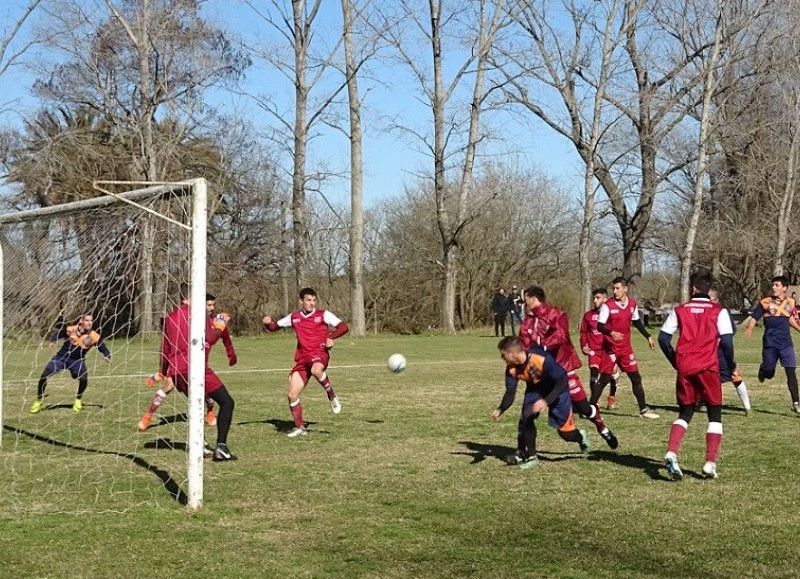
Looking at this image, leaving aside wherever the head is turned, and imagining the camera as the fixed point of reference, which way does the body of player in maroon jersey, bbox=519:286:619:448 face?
to the viewer's left

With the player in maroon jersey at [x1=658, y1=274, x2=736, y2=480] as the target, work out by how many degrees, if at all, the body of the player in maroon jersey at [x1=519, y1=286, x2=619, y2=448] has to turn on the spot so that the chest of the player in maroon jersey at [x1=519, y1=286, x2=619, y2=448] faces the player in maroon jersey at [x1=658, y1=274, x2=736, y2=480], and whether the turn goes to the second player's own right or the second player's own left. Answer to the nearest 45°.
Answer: approximately 135° to the second player's own left

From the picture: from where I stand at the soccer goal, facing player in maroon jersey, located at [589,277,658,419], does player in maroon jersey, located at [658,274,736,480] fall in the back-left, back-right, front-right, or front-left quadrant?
front-right

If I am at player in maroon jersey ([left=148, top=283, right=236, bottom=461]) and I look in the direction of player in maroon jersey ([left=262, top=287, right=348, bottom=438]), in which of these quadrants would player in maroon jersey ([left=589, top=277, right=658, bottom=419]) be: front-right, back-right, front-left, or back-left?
front-right

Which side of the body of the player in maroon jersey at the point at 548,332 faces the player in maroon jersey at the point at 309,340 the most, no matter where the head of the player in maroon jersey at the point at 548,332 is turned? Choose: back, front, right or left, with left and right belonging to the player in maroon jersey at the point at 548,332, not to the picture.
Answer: front

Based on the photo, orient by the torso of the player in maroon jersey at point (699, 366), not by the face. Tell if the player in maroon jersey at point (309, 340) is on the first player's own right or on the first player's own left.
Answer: on the first player's own left

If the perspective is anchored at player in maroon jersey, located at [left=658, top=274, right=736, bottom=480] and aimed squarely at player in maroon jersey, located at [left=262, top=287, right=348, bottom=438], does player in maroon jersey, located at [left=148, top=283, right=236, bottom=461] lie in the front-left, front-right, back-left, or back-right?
front-left

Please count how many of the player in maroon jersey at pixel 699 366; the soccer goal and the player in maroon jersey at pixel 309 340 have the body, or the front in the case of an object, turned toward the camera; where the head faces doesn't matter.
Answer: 1

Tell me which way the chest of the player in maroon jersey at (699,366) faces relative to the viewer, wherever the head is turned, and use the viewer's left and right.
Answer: facing away from the viewer

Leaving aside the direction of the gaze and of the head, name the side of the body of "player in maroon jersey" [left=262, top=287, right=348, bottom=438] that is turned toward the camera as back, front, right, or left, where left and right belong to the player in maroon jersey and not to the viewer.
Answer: front

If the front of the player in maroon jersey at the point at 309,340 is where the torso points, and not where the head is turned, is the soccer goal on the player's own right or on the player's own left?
on the player's own right

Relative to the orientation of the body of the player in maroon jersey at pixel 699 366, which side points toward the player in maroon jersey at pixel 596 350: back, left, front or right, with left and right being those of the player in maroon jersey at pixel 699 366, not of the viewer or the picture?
front

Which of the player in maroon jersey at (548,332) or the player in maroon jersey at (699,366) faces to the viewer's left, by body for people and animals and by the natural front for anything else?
the player in maroon jersey at (548,332)

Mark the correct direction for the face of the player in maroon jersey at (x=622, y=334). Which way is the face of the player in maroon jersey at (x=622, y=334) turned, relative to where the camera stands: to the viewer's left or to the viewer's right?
to the viewer's left

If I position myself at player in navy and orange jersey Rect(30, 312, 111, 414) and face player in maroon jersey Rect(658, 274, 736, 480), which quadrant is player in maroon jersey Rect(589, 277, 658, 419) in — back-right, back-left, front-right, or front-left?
front-left
